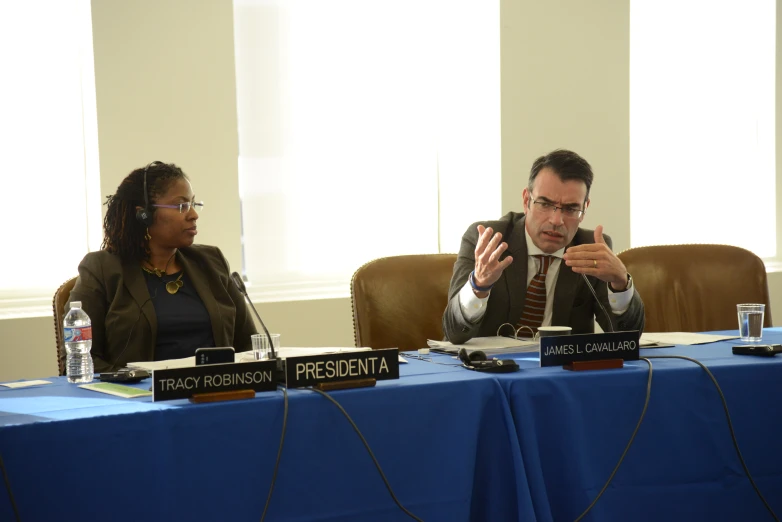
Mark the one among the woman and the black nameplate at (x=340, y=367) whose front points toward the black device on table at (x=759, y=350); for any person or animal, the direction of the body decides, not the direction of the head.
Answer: the woman

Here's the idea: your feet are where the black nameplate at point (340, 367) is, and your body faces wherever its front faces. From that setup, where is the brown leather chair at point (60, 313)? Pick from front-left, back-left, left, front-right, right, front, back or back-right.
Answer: back-right

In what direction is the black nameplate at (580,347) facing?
toward the camera

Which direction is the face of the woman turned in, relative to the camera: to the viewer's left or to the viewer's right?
to the viewer's right

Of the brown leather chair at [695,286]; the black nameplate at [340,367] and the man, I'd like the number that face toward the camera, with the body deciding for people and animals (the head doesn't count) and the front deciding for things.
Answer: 3

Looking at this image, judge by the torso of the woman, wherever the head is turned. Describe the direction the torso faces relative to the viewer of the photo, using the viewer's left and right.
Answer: facing the viewer and to the right of the viewer

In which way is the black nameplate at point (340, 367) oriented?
toward the camera

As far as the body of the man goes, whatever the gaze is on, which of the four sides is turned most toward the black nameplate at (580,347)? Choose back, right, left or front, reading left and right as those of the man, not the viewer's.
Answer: front
